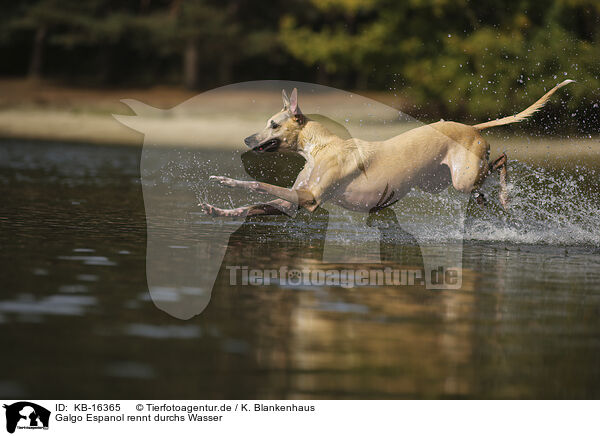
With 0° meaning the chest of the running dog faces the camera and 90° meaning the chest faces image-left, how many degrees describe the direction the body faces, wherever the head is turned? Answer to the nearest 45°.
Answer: approximately 90°
